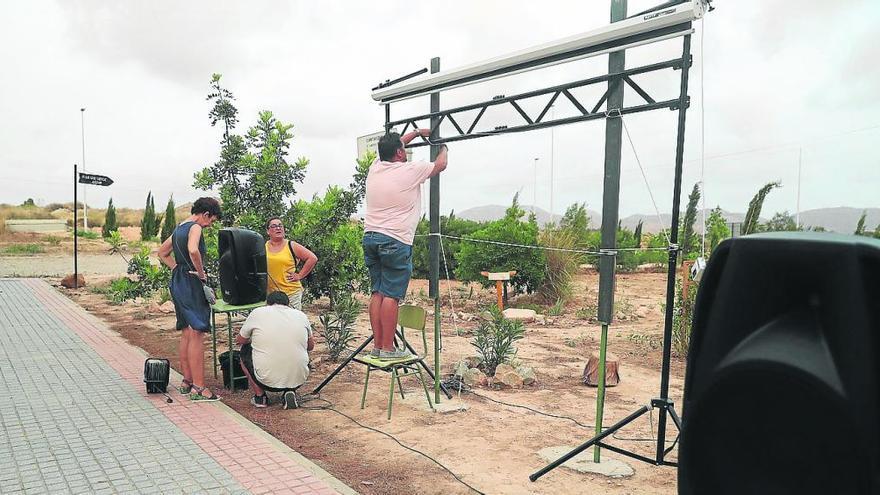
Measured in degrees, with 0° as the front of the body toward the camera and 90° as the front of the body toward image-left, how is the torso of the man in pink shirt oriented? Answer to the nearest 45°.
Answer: approximately 225°

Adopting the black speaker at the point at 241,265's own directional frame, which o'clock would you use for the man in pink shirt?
The man in pink shirt is roughly at 9 o'clock from the black speaker.

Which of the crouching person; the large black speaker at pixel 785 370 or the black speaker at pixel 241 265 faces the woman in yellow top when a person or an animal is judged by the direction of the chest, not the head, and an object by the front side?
the crouching person

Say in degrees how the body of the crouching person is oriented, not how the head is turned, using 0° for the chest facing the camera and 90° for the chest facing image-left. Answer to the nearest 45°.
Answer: approximately 180°

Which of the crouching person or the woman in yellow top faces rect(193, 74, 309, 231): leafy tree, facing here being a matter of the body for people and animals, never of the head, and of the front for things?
the crouching person

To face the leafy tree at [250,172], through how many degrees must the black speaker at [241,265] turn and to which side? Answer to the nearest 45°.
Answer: approximately 135° to its right

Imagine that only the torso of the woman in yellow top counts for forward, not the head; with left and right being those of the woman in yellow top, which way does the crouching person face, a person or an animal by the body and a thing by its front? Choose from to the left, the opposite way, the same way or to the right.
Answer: the opposite way

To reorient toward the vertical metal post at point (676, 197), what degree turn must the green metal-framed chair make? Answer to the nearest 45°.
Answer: approximately 90° to its left

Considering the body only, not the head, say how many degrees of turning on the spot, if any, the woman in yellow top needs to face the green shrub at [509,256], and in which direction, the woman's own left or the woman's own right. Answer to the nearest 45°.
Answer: approximately 135° to the woman's own left

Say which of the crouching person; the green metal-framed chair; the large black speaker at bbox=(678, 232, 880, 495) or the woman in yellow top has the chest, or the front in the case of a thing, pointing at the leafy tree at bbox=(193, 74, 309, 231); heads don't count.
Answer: the crouching person

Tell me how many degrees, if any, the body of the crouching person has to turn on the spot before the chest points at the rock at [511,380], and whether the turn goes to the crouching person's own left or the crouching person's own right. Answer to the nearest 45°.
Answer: approximately 90° to the crouching person's own right
